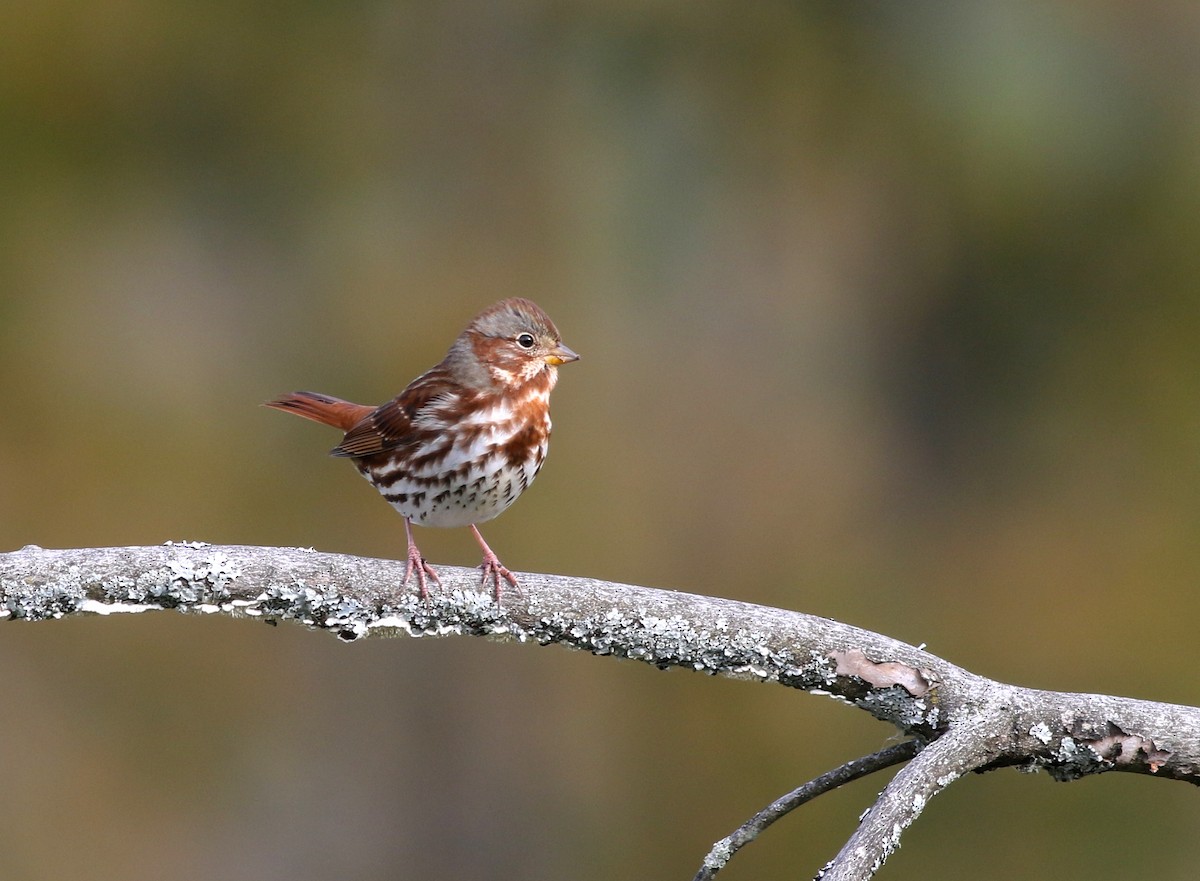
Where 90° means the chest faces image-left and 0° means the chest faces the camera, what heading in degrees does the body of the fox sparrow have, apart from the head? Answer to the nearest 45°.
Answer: approximately 315°
